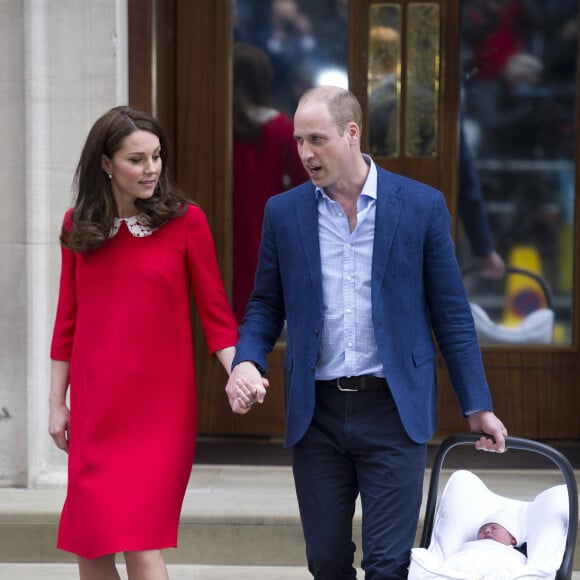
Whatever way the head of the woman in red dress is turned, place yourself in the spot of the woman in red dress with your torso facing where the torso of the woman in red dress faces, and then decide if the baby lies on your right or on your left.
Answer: on your left

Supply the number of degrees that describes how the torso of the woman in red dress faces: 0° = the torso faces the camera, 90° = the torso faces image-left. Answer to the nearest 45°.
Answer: approximately 0°

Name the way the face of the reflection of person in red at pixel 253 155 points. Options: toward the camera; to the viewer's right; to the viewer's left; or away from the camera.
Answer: away from the camera

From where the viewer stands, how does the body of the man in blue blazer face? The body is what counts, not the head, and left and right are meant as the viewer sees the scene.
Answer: facing the viewer

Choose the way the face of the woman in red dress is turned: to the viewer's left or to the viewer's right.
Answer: to the viewer's right

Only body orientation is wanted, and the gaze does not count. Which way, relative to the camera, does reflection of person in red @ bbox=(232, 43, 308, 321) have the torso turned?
away from the camera

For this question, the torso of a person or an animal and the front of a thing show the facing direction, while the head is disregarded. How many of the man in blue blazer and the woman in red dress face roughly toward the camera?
2

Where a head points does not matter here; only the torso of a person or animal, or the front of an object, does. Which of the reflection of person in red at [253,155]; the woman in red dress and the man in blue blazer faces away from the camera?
the reflection of person in red

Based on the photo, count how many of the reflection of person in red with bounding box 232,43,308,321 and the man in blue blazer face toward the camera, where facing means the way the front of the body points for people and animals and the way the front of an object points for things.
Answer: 1

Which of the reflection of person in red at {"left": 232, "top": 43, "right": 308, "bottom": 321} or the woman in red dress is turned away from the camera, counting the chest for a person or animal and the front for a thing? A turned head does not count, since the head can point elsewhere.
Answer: the reflection of person in red

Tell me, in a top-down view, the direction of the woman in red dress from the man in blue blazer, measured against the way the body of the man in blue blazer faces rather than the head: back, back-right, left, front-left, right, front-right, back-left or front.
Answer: right
